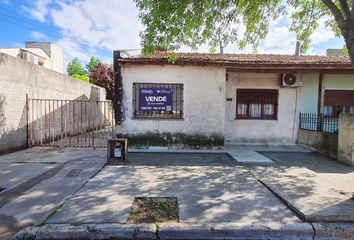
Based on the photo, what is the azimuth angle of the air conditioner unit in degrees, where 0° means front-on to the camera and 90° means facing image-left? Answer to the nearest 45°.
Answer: approximately 0°

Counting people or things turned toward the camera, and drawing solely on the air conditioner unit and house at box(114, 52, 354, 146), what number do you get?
2

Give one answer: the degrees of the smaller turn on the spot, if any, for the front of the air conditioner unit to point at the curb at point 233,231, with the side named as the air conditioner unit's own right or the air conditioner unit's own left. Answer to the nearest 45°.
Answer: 0° — it already faces it

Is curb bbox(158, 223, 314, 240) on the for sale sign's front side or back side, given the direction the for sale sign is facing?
on the front side

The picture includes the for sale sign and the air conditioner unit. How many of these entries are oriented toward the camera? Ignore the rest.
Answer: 2

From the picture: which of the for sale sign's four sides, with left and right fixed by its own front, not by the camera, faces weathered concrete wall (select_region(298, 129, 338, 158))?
left

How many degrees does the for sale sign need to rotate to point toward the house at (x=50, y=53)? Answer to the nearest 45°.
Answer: approximately 135° to its right

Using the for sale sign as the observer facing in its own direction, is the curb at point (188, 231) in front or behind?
in front

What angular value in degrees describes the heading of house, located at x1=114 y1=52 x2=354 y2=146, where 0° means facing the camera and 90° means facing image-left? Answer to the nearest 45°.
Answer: approximately 0°

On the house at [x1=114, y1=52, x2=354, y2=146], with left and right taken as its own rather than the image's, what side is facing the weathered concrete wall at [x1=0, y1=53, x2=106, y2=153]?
right
